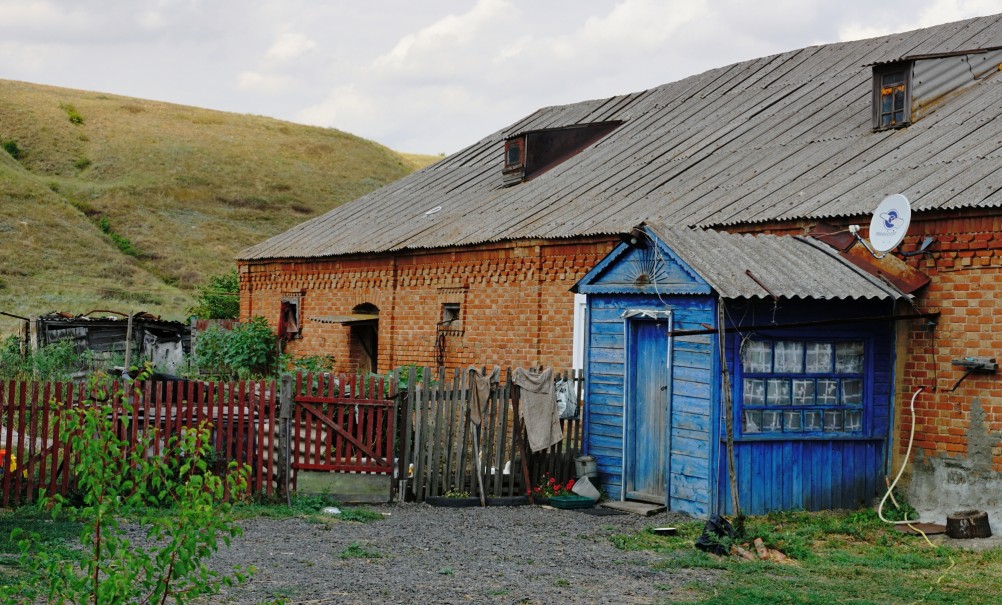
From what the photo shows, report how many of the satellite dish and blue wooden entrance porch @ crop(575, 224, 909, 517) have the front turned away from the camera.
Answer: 0

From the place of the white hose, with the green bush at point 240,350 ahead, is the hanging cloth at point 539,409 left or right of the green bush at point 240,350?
left

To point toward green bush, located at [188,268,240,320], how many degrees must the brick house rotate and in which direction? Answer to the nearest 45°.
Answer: approximately 90° to its right

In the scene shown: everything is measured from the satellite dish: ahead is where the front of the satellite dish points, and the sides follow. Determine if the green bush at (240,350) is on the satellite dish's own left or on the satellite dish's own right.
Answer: on the satellite dish's own right

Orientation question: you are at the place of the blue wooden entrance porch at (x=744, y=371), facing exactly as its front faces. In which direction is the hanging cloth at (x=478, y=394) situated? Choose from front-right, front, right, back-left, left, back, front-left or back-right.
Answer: front-right

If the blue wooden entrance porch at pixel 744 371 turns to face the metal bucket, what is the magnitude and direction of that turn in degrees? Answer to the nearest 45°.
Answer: approximately 45° to its right

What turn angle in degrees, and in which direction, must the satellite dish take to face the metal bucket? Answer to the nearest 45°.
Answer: approximately 45° to its right

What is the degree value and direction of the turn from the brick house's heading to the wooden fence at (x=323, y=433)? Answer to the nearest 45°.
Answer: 0° — it already faces it

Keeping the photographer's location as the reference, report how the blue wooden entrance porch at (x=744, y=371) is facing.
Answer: facing the viewer and to the left of the viewer

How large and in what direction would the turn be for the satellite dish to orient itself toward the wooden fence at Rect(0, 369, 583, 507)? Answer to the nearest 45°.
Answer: approximately 45° to its right

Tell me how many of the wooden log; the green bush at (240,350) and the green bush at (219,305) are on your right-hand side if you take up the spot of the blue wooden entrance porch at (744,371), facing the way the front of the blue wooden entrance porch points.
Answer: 2
